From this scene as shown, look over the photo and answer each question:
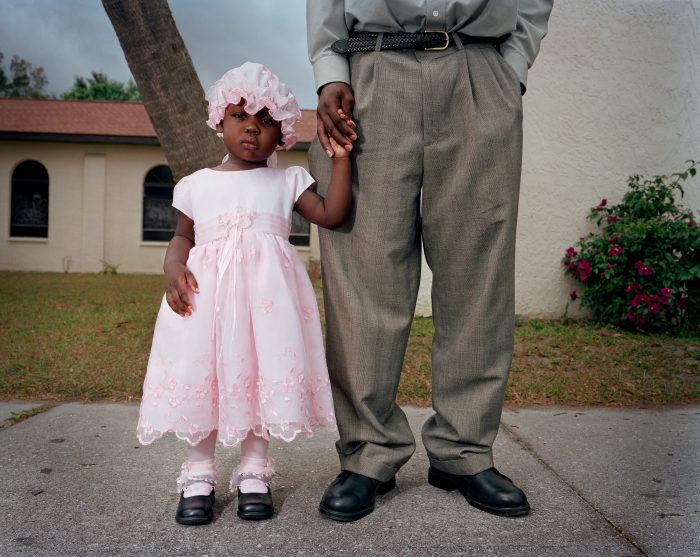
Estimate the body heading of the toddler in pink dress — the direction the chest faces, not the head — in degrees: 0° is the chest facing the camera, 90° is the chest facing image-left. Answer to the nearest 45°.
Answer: approximately 0°

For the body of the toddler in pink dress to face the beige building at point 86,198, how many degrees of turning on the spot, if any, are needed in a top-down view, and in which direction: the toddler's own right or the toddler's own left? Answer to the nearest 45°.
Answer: approximately 180°

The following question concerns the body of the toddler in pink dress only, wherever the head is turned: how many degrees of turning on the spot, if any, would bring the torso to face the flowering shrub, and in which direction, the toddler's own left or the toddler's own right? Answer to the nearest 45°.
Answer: approximately 135° to the toddler's own left

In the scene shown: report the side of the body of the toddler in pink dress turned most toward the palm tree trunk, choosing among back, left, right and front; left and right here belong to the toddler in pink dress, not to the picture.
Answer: back

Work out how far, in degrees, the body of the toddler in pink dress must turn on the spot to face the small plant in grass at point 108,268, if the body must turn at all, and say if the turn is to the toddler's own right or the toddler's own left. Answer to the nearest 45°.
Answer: approximately 180°
